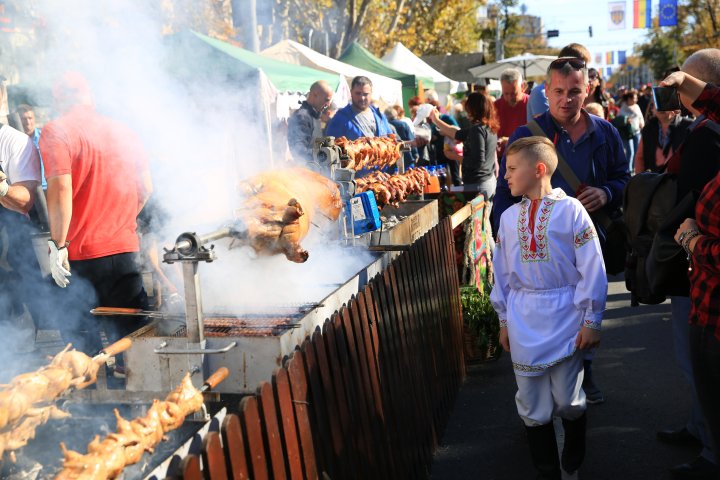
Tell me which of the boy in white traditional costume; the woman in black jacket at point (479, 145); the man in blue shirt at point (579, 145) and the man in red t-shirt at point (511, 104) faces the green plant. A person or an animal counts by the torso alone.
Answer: the man in red t-shirt

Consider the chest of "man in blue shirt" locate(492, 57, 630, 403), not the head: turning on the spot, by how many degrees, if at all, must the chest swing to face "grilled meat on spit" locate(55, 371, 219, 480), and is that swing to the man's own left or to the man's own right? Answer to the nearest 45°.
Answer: approximately 45° to the man's own right

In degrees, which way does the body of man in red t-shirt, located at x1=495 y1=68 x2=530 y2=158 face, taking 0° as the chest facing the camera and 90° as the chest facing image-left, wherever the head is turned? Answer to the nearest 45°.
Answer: approximately 0°

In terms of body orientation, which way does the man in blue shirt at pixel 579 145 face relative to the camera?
toward the camera

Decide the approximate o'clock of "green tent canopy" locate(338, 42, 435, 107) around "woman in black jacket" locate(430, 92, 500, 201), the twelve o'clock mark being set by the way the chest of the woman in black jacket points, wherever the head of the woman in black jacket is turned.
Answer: The green tent canopy is roughly at 1 o'clock from the woman in black jacket.

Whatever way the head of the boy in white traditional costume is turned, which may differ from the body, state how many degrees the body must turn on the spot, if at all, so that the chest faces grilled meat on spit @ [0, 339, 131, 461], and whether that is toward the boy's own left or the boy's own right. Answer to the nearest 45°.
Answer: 0° — they already face it

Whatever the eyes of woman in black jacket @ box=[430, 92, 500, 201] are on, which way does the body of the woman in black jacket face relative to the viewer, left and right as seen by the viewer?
facing away from the viewer and to the left of the viewer

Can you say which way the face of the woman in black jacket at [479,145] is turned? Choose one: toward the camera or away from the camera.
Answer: away from the camera

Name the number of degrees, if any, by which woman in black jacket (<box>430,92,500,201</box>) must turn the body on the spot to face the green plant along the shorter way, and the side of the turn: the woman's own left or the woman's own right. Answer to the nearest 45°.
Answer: approximately 135° to the woman's own left

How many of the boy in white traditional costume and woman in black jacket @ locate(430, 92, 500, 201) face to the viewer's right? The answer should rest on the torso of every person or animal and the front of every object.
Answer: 0

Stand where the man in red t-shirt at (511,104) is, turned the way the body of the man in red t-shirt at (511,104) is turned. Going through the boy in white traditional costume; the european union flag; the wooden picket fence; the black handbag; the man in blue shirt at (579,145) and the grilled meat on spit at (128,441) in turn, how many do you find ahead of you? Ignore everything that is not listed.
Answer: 5

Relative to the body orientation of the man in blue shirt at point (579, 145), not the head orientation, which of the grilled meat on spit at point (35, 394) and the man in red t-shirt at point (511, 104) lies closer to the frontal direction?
the grilled meat on spit
